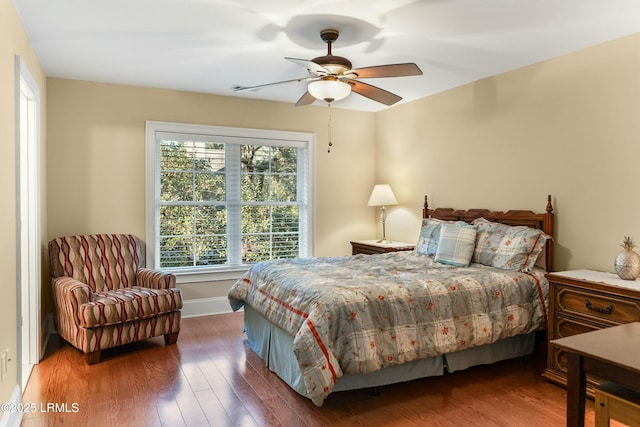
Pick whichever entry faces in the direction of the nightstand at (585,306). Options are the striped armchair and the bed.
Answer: the striped armchair

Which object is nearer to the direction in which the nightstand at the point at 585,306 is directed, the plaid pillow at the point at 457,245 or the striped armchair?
the striped armchair

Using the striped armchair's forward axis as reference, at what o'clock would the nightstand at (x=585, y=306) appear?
The nightstand is roughly at 12 o'clock from the striped armchair.

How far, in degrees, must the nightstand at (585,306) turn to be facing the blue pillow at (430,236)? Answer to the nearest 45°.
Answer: approximately 90° to its right

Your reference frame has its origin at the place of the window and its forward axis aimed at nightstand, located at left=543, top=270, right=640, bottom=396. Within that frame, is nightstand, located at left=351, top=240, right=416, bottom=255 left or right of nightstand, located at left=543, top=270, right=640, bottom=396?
left

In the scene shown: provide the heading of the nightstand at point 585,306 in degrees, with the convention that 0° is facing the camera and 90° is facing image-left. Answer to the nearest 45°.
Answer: approximately 45°

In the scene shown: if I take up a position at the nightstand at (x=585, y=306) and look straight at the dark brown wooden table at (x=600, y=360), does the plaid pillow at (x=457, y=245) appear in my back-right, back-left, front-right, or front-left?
back-right

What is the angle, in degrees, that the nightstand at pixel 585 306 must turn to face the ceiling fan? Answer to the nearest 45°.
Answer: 0° — it already faces it

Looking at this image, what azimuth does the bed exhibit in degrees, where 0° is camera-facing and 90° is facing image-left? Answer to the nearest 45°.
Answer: approximately 45°
